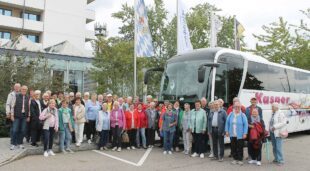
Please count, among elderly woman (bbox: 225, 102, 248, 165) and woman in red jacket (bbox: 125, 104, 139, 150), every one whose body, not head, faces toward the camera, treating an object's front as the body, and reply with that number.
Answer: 2

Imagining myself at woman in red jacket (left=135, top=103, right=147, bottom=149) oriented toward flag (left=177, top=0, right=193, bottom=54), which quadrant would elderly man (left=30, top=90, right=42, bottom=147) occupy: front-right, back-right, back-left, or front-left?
back-left

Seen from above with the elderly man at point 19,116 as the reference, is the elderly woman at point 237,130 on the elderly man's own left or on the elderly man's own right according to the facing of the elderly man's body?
on the elderly man's own left

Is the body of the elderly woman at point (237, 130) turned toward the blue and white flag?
no

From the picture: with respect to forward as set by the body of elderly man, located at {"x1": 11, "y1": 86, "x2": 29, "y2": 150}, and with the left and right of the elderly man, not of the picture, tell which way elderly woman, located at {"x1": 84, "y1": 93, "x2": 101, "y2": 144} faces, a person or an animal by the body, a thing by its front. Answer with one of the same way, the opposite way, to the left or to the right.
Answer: the same way

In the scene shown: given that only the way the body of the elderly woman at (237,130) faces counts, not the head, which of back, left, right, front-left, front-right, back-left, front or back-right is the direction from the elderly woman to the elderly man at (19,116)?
right

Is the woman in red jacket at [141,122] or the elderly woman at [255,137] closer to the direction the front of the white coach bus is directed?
the woman in red jacket

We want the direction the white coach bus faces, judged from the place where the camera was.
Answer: facing the viewer and to the left of the viewer

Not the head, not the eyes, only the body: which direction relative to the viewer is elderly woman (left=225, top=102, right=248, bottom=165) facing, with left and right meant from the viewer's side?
facing the viewer

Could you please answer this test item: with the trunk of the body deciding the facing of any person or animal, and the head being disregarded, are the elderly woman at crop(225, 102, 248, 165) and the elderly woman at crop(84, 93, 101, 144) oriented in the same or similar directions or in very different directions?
same or similar directions

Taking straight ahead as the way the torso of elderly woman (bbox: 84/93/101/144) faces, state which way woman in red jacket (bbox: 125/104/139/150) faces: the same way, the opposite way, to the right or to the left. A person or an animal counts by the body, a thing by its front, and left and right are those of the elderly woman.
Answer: the same way

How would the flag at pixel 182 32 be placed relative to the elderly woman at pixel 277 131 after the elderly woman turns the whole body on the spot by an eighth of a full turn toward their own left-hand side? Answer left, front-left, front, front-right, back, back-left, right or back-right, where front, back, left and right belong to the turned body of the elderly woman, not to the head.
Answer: back-right

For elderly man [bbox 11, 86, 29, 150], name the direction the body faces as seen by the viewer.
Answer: toward the camera

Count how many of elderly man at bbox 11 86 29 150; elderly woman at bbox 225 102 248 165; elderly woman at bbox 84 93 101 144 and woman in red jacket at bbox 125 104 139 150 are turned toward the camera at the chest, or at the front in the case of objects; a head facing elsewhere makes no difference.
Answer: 4

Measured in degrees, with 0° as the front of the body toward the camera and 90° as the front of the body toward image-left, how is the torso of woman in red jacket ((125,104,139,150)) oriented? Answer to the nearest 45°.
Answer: approximately 0°
